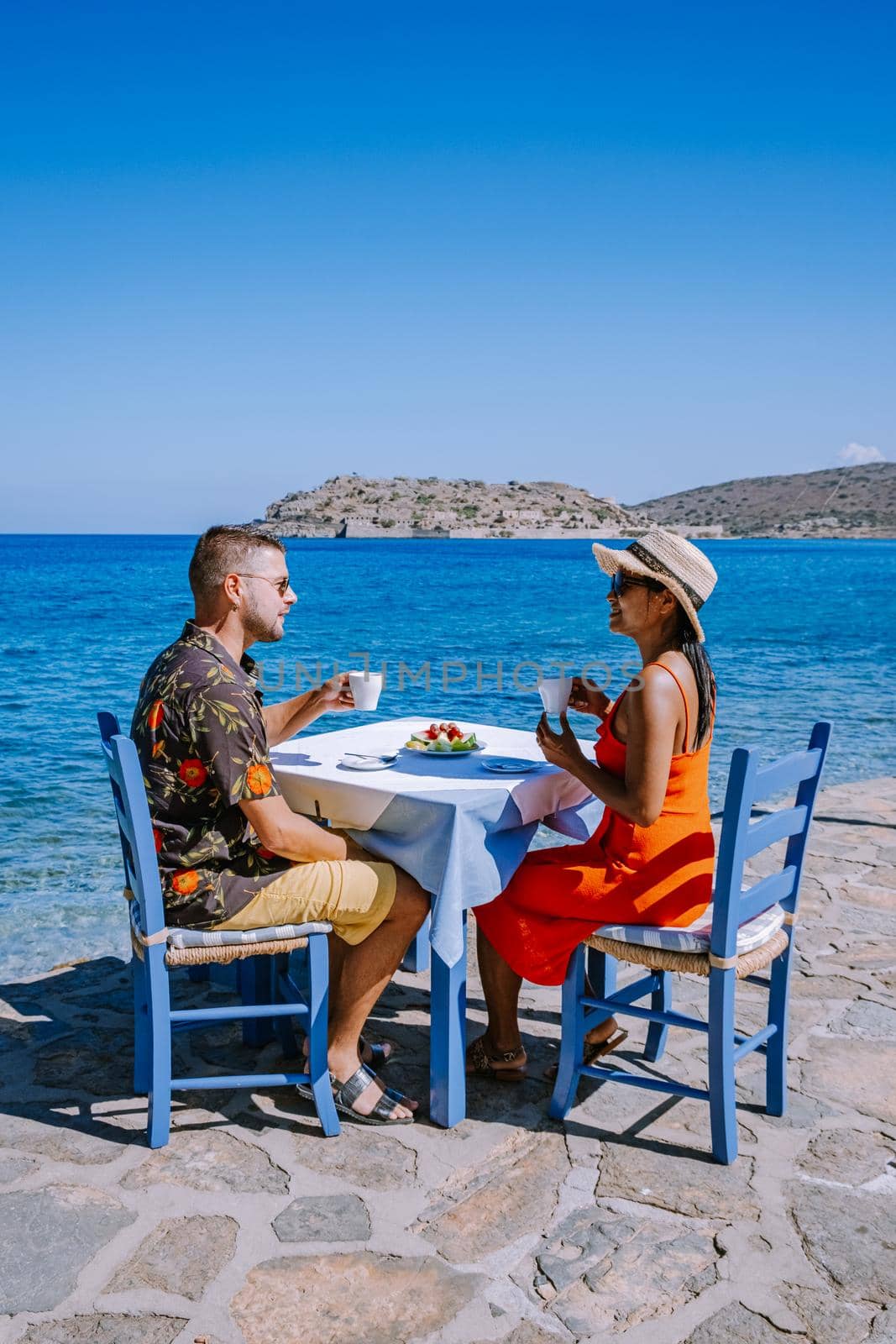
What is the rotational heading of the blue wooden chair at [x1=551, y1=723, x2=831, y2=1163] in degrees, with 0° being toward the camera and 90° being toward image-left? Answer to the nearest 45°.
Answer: approximately 135°

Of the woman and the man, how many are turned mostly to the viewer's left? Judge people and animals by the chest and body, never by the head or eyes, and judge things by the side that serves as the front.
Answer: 1

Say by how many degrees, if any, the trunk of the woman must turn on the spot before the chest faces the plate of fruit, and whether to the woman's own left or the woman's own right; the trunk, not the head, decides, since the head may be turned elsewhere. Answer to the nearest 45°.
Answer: approximately 45° to the woman's own right

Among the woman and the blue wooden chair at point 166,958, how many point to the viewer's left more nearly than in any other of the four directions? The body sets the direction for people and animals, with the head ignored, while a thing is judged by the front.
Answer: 1

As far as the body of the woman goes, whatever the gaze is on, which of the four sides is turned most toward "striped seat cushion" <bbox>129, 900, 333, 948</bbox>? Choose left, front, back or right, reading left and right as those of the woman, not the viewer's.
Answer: front

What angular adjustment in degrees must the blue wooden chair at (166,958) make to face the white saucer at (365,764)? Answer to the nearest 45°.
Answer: approximately 45° to its left

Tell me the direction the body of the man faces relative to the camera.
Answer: to the viewer's right

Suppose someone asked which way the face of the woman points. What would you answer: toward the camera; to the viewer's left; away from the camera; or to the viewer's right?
to the viewer's left

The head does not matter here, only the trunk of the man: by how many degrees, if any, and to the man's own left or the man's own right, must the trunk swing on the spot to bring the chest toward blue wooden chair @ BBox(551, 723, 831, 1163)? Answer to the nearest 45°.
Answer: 0° — they already face it

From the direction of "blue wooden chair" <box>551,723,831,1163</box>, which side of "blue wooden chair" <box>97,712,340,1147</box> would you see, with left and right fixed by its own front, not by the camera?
front

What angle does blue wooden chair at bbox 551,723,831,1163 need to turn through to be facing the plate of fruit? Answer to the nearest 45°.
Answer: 0° — it already faces it

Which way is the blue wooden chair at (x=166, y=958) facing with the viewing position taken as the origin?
facing to the right of the viewer

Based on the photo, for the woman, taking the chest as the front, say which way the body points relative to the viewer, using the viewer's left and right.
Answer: facing to the left of the viewer
